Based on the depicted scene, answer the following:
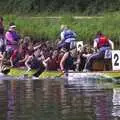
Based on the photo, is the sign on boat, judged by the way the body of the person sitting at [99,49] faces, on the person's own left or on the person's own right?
on the person's own left

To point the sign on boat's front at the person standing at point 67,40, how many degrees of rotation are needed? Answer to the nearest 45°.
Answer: approximately 135° to its right

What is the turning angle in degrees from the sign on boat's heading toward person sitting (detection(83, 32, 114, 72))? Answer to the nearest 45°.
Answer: approximately 135° to its right
